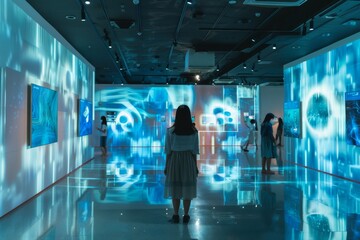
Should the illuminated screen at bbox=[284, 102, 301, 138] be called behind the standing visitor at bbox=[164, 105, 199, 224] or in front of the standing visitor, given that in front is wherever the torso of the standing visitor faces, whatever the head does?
in front

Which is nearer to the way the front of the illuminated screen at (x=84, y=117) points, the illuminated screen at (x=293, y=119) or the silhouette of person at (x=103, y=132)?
the illuminated screen

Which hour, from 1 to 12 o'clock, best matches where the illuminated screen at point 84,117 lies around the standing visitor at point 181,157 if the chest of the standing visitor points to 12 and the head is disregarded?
The illuminated screen is roughly at 11 o'clock from the standing visitor.

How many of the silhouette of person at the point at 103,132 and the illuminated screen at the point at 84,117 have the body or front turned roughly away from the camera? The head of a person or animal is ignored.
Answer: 0

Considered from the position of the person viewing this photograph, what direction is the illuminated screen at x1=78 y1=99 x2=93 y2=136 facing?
facing the viewer and to the right of the viewer

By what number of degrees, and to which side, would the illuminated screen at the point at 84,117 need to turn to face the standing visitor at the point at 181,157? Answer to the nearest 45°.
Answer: approximately 45° to its right

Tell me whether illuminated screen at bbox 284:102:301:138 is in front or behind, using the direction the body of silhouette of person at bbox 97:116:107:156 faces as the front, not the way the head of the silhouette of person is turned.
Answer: behind

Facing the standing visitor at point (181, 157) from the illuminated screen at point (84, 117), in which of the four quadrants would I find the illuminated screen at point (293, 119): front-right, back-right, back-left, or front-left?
front-left

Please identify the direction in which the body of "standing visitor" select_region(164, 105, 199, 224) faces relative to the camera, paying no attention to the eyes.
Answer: away from the camera

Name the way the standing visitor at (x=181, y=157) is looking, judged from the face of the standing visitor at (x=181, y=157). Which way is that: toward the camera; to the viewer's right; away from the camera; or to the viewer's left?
away from the camera

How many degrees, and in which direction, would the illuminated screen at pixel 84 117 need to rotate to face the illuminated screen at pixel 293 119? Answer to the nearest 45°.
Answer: approximately 45° to its left
